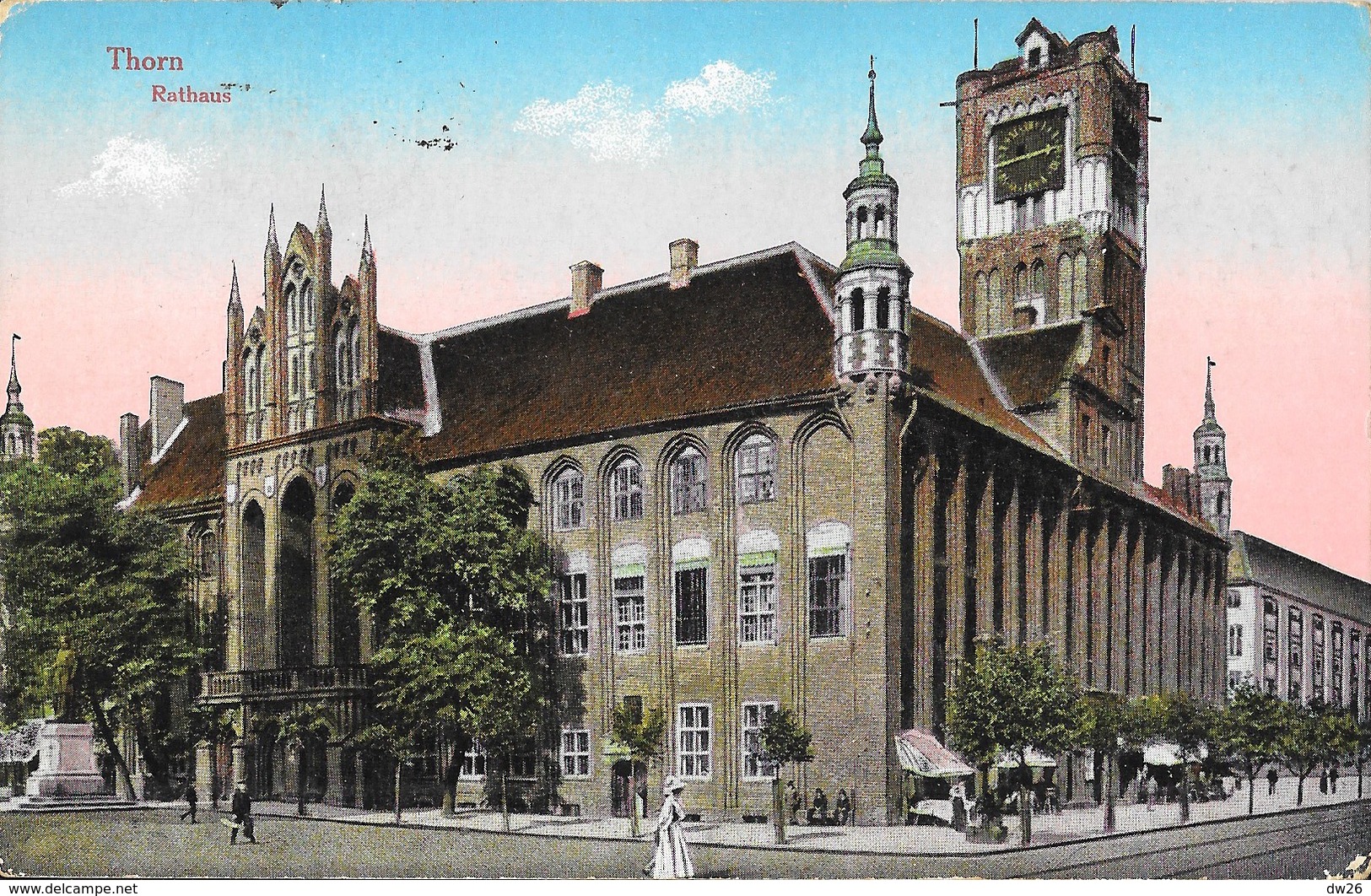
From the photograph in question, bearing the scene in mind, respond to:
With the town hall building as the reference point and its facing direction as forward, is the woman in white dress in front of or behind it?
in front

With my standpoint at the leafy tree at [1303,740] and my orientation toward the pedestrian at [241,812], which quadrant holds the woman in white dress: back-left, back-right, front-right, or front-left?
front-left

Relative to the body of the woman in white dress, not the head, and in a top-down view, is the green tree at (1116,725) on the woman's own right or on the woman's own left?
on the woman's own left

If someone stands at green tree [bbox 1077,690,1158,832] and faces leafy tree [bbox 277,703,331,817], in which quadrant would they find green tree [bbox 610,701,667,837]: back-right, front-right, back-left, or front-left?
front-left

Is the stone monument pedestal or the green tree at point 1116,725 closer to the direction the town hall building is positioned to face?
the stone monument pedestal

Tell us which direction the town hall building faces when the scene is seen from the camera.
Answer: facing the viewer and to the left of the viewer
